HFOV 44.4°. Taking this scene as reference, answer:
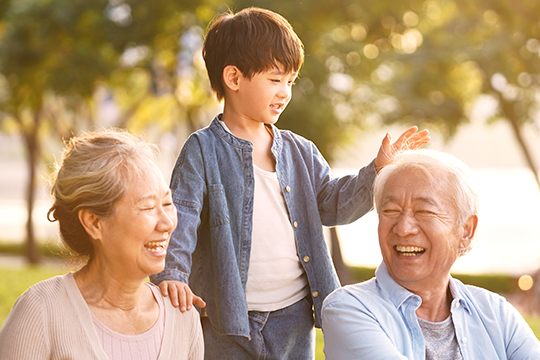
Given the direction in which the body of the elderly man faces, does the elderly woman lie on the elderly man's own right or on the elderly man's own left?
on the elderly man's own right

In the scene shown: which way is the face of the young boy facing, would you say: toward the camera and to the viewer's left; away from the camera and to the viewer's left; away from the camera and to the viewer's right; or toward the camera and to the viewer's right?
toward the camera and to the viewer's right

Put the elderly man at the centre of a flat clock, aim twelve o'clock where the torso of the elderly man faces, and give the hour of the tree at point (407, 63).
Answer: The tree is roughly at 6 o'clock from the elderly man.

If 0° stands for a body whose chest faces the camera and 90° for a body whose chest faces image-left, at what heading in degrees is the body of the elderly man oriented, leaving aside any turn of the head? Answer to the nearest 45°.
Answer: approximately 0°

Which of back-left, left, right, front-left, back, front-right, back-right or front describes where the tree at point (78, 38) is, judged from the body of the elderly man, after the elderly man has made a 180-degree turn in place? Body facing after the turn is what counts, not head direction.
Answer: front-left

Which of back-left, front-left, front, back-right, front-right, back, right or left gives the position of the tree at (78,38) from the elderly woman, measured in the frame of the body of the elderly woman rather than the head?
back-left

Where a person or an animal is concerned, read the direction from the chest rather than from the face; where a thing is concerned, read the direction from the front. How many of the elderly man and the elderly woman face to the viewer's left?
0

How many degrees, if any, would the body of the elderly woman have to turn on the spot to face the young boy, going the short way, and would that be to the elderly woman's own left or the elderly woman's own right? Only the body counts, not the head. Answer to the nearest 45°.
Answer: approximately 90° to the elderly woman's own left

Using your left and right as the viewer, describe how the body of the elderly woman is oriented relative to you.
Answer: facing the viewer and to the right of the viewer

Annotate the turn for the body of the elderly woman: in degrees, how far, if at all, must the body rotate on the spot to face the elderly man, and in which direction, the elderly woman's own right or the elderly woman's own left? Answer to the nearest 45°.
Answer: approximately 45° to the elderly woman's own left

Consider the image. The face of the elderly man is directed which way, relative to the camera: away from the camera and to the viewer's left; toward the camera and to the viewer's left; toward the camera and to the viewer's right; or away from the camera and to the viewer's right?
toward the camera and to the viewer's left
